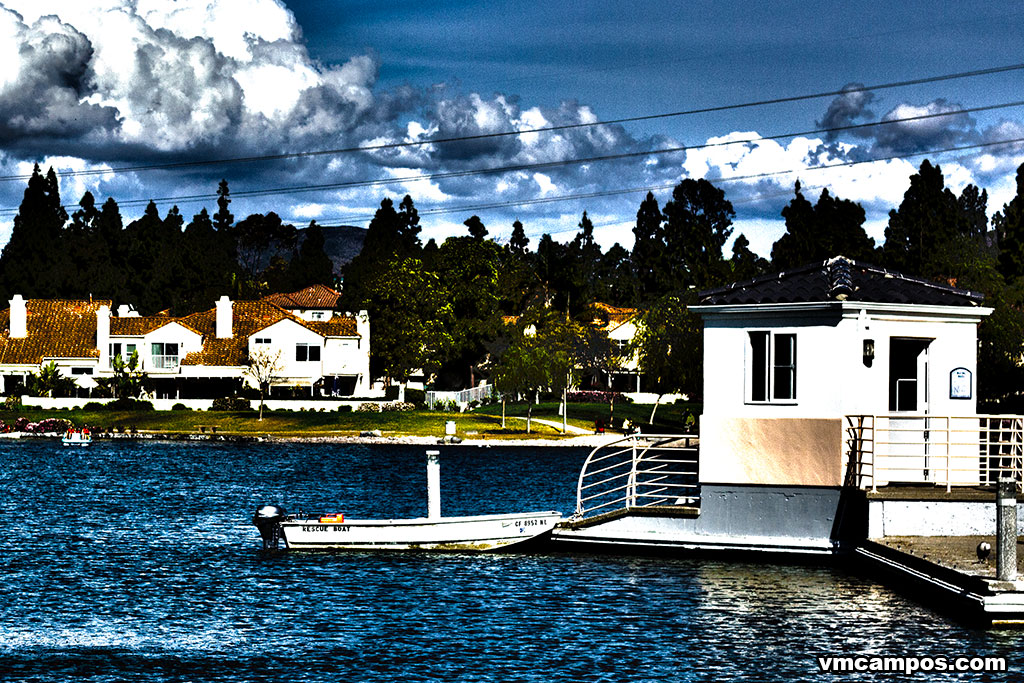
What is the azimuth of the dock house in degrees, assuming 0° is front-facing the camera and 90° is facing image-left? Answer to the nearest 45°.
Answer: approximately 315°

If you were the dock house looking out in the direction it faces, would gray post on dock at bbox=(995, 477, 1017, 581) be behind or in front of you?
in front

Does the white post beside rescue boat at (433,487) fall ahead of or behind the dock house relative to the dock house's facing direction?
behind
